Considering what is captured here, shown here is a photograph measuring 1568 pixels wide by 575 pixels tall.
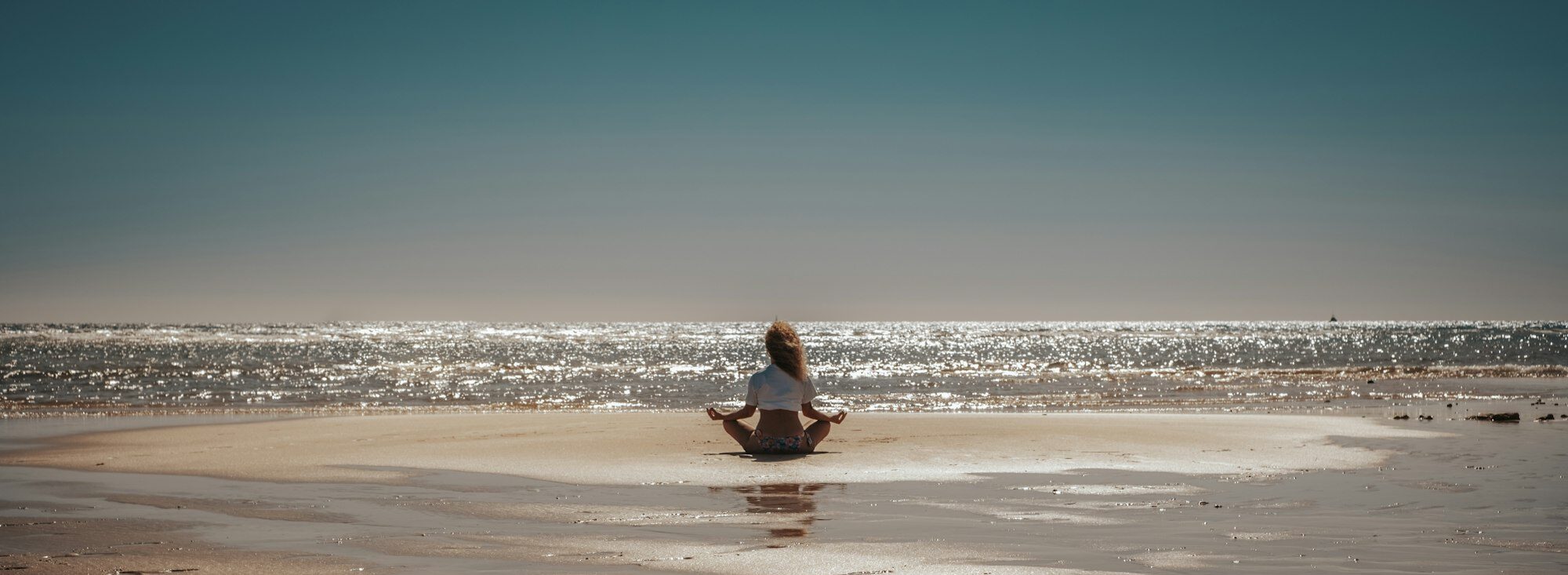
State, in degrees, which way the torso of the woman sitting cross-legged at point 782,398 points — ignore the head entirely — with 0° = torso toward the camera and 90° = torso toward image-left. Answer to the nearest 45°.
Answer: approximately 180°

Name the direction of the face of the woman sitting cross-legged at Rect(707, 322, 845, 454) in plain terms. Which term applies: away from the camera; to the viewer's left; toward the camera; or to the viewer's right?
away from the camera
